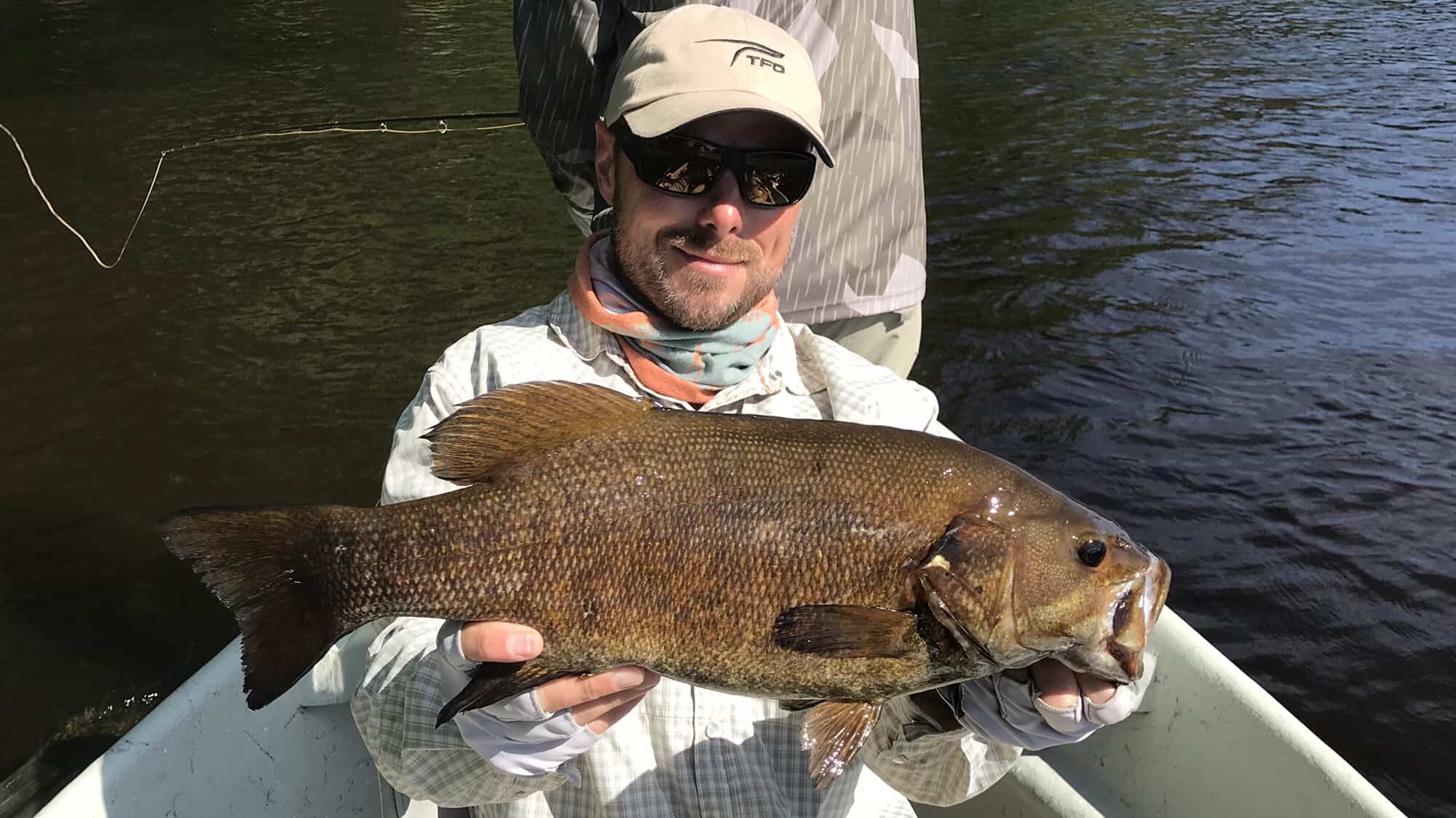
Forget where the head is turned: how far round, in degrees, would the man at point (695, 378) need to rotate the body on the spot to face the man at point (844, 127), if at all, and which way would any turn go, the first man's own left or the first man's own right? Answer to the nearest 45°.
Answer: approximately 180°

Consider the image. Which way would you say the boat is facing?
away from the camera

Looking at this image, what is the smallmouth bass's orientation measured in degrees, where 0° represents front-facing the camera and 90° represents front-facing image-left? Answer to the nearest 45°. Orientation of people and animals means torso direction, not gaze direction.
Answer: approximately 270°

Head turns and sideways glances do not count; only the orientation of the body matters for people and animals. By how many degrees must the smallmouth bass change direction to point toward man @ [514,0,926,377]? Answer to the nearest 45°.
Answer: approximately 90° to its left

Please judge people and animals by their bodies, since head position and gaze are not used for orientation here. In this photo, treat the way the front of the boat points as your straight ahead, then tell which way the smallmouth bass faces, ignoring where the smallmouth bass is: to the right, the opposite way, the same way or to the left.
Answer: to the right

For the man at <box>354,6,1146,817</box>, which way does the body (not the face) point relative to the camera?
toward the camera
